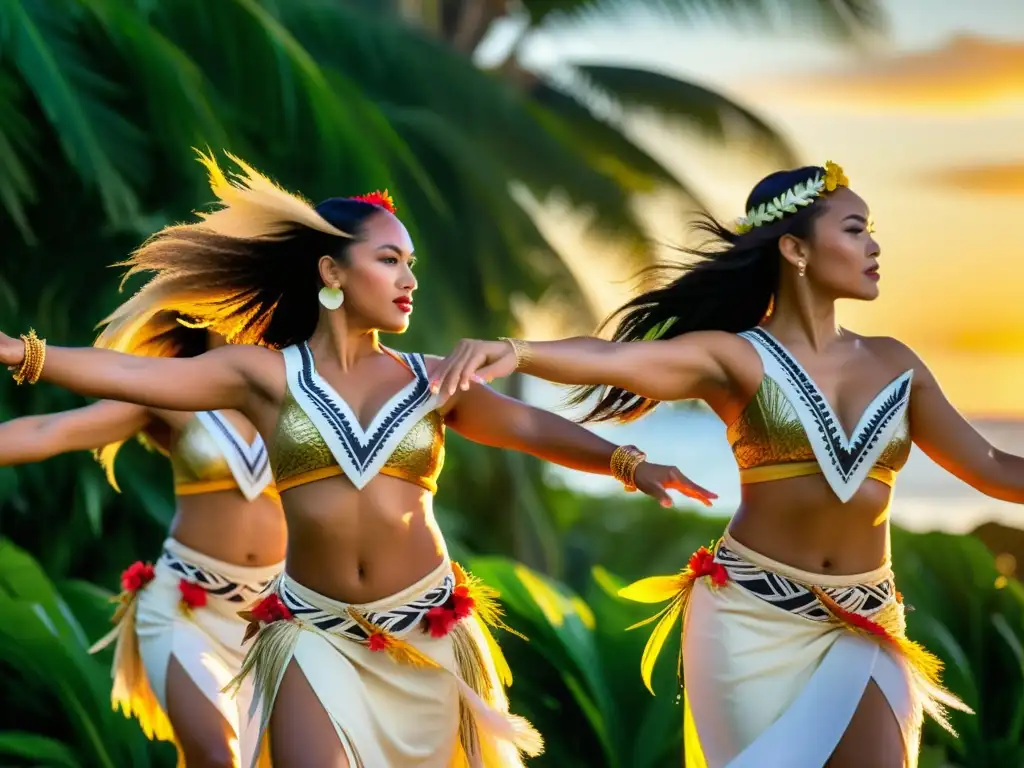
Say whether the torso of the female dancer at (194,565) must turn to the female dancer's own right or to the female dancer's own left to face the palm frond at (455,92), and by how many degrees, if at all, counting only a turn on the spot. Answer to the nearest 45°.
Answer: approximately 135° to the female dancer's own left

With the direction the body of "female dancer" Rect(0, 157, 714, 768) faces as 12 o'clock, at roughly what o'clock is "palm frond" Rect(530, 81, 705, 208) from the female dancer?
The palm frond is roughly at 6 o'clock from the female dancer.

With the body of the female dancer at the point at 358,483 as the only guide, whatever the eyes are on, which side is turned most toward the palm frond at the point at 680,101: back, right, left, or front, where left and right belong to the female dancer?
back

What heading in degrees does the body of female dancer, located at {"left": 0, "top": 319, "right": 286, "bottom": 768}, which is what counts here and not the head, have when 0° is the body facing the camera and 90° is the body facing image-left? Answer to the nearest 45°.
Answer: approximately 315°

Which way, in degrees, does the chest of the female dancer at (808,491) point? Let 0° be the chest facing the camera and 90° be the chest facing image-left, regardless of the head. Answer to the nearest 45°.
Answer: approximately 315°

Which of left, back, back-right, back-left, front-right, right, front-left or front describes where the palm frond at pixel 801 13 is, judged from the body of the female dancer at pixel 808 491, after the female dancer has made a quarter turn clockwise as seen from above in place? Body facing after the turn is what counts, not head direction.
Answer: back-right

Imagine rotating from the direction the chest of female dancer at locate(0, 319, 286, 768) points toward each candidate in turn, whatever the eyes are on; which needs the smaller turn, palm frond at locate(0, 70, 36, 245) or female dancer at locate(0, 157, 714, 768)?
the female dancer

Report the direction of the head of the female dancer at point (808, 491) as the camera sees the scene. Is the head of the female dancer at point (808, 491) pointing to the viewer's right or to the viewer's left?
to the viewer's right

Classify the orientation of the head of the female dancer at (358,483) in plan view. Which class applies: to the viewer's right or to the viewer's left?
to the viewer's right
